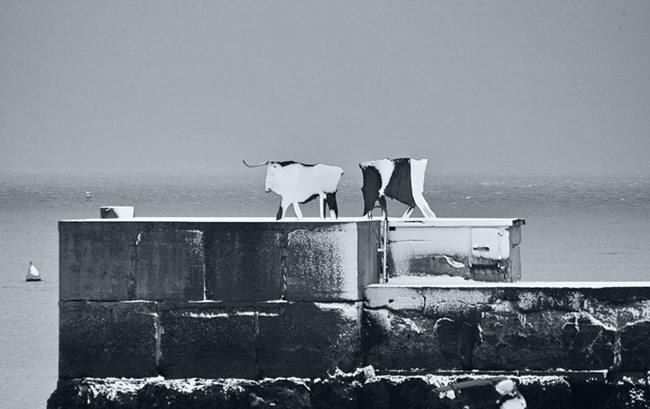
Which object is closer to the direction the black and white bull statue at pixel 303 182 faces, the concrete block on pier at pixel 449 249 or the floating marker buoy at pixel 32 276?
the floating marker buoy

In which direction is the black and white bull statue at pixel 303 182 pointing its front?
to the viewer's left
